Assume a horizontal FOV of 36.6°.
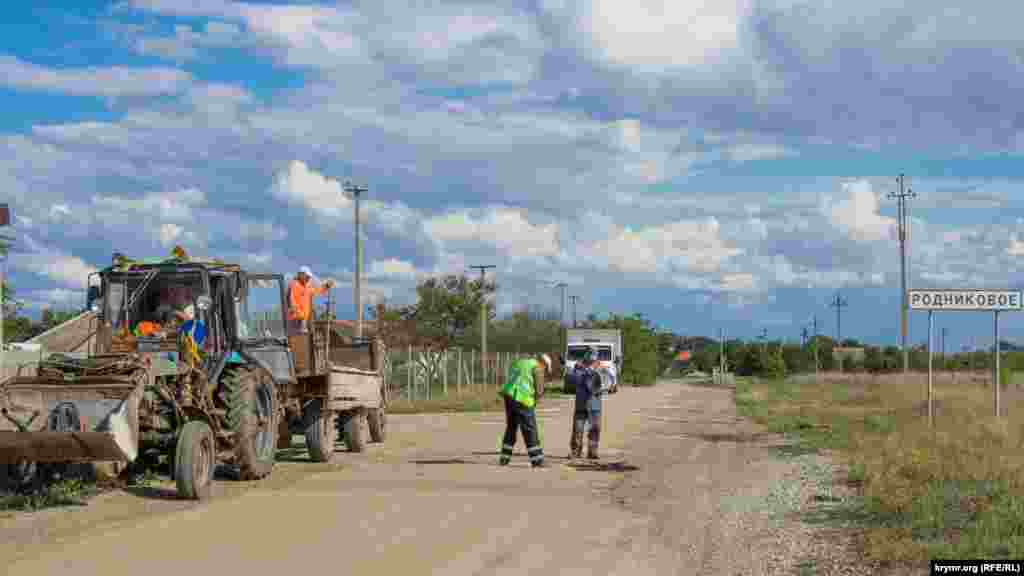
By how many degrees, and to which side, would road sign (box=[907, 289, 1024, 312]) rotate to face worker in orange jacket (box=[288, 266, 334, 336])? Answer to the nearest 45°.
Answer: approximately 45° to its right

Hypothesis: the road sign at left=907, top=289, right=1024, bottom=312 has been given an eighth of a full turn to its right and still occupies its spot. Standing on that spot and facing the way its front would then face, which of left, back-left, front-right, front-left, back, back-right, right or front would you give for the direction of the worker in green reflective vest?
front

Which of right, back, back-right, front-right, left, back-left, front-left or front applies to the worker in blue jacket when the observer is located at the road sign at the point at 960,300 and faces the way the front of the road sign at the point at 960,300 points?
front-right

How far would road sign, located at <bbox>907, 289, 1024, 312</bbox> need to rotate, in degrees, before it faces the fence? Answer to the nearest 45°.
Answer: approximately 135° to its right

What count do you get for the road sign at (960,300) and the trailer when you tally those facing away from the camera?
0

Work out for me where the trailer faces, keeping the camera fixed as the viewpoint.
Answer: facing the viewer and to the left of the viewer

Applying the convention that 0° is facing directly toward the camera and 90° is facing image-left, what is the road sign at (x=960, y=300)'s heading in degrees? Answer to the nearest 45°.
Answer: approximately 0°

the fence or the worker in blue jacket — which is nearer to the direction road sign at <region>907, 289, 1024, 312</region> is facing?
the worker in blue jacket

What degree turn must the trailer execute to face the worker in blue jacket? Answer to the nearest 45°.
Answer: approximately 135° to its left
